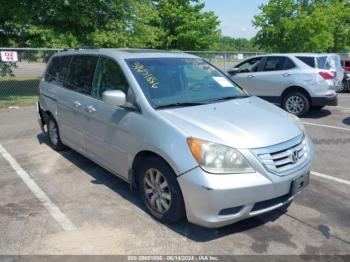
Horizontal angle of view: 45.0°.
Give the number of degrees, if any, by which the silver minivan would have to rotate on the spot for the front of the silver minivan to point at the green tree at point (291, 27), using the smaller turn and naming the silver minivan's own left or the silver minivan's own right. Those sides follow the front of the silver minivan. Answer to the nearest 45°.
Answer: approximately 135° to the silver minivan's own left

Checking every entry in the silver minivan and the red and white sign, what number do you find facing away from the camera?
0

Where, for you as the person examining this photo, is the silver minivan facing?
facing the viewer and to the right of the viewer

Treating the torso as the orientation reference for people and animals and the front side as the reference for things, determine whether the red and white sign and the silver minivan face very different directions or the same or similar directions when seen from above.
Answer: same or similar directions

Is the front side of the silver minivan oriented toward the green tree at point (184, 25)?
no

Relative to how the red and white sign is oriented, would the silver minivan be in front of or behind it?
in front

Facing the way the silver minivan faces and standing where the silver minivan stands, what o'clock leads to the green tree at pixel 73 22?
The green tree is roughly at 7 o'clock from the silver minivan.

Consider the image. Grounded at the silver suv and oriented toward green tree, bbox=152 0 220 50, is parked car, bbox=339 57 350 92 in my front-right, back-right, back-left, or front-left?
front-right

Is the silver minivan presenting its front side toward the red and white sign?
no

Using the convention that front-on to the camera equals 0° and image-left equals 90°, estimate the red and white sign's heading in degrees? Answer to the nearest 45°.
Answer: approximately 0°

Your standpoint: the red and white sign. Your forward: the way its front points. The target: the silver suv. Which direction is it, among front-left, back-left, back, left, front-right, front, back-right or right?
front-left

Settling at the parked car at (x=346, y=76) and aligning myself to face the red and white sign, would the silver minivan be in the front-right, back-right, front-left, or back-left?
front-left

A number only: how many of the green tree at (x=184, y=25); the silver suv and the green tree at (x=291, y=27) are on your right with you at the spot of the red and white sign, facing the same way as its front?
0

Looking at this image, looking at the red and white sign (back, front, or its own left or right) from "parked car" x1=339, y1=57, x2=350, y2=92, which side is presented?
left
